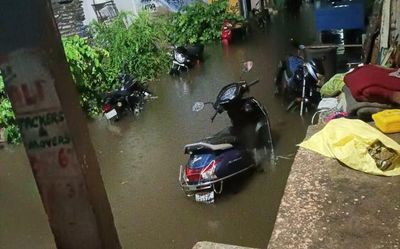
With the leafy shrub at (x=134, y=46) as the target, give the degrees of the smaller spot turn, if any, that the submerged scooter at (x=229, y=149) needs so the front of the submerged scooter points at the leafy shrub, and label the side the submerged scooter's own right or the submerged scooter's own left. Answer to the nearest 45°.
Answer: approximately 45° to the submerged scooter's own left

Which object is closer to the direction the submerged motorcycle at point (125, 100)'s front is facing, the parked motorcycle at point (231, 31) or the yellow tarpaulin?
the parked motorcycle

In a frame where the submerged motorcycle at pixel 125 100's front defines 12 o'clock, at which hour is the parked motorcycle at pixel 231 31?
The parked motorcycle is roughly at 12 o'clock from the submerged motorcycle.

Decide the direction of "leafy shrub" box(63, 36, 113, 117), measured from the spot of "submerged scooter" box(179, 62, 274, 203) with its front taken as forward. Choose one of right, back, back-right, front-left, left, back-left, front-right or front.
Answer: left

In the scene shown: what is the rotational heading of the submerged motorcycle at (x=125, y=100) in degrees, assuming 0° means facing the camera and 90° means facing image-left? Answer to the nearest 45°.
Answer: approximately 225°

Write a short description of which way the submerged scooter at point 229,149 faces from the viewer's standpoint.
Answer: facing away from the viewer and to the right of the viewer

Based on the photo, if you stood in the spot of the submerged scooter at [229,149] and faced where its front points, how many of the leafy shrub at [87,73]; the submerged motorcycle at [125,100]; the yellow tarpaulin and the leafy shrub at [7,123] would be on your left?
3
